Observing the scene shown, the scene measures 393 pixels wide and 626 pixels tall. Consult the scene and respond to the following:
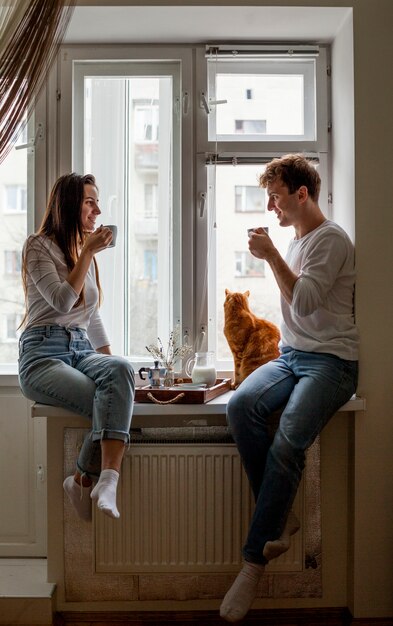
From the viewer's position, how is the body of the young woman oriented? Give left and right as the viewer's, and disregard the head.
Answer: facing the viewer and to the right of the viewer

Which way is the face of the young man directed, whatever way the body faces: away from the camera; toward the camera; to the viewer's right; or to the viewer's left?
to the viewer's left

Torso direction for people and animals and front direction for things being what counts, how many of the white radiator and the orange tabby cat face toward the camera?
1

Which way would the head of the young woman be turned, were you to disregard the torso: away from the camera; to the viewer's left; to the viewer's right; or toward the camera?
to the viewer's right

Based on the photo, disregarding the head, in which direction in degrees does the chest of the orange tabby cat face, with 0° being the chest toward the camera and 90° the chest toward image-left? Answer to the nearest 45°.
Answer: approximately 135°

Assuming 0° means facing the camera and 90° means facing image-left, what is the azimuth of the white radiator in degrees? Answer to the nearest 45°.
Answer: approximately 0°

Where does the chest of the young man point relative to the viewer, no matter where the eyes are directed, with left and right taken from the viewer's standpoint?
facing the viewer and to the left of the viewer
